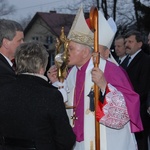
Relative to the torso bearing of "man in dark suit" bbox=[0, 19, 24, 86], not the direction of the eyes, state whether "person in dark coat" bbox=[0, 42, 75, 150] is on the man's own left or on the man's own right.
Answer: on the man's own right

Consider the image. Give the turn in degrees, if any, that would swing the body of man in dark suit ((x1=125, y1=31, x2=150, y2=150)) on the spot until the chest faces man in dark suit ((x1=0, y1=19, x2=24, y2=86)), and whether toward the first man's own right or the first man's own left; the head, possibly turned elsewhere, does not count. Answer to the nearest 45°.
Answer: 0° — they already face them

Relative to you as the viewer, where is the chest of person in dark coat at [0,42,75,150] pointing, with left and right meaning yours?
facing away from the viewer and to the right of the viewer

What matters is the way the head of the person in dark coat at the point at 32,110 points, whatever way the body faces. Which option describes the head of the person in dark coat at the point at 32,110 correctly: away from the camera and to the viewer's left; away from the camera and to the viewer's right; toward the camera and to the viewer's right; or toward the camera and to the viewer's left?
away from the camera and to the viewer's right

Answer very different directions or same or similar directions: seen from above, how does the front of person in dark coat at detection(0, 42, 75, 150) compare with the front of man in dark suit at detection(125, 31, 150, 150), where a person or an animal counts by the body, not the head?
very different directions

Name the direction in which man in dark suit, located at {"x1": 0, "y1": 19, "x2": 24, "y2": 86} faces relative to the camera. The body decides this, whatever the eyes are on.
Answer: to the viewer's right

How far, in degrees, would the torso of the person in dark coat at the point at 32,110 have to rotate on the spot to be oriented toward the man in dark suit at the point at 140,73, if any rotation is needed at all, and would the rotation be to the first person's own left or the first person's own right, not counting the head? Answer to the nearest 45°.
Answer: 0° — they already face them

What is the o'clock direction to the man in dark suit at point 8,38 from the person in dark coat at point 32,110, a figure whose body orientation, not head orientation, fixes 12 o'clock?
the man in dark suit at point 8,38 is roughly at 10 o'clock from the person in dark coat at point 32,110.

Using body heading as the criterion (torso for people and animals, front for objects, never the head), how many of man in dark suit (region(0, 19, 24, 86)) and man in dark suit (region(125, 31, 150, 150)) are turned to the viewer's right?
1
